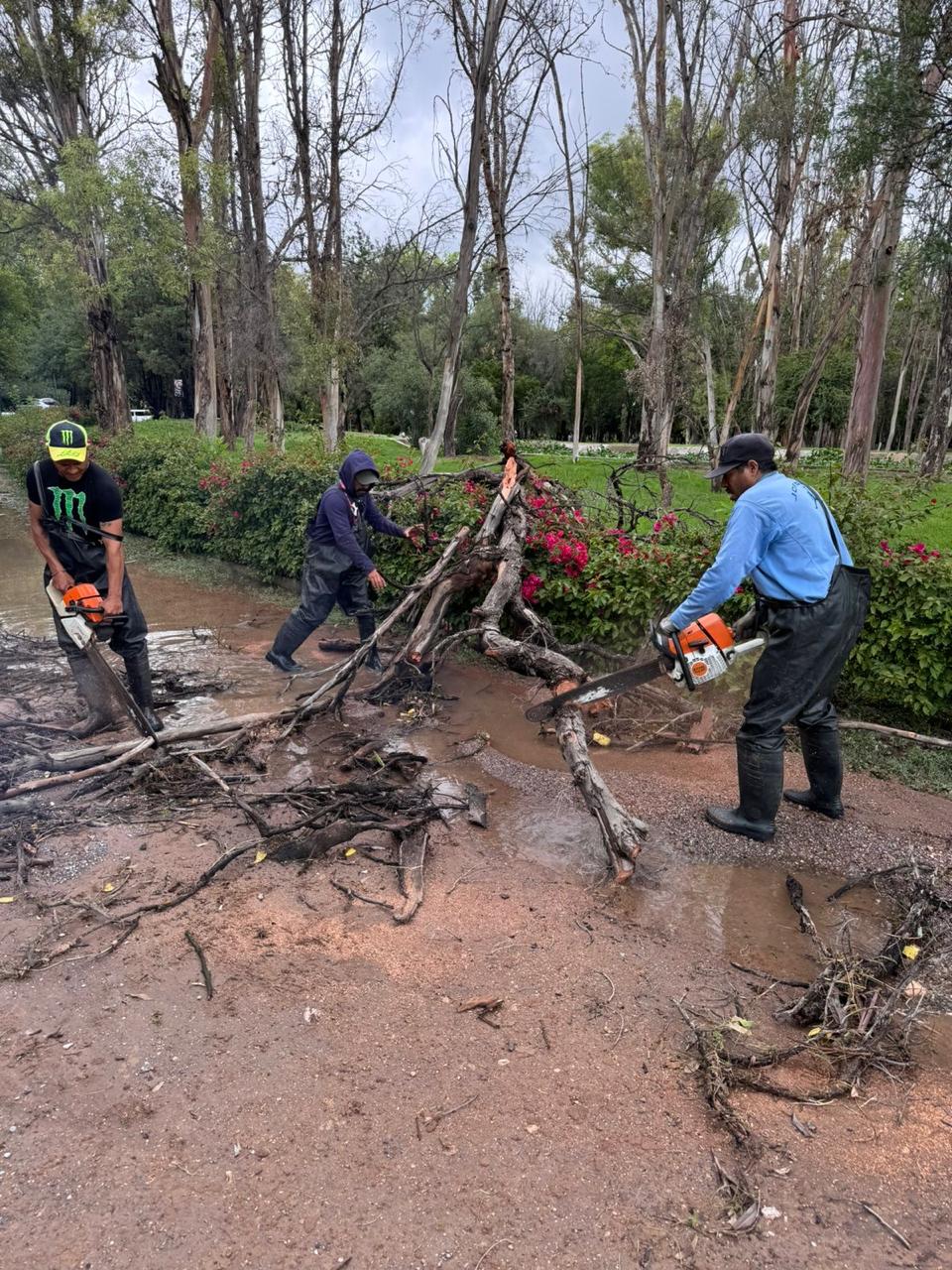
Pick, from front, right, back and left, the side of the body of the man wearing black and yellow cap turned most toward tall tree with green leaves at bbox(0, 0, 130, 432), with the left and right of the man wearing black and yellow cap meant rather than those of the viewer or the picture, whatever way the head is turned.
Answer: back

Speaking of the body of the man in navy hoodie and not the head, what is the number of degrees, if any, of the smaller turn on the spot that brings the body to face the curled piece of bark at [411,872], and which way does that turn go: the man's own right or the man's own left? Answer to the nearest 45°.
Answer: approximately 45° to the man's own right

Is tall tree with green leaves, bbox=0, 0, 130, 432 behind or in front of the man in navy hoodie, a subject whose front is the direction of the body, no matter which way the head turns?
behind

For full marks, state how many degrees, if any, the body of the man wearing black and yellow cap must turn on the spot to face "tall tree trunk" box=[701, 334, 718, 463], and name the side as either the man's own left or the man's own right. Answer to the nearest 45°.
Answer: approximately 135° to the man's own left

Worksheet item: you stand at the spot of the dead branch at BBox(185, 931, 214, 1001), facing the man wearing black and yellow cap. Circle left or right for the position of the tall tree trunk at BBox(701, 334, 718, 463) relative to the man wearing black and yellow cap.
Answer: right

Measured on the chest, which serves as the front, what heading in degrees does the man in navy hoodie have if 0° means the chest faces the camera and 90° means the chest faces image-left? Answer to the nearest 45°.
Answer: approximately 315°

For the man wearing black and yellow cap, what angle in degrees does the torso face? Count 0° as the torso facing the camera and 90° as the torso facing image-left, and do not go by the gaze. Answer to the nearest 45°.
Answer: approximately 0°

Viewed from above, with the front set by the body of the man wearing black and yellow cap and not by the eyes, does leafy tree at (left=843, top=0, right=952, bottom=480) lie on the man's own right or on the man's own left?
on the man's own left
